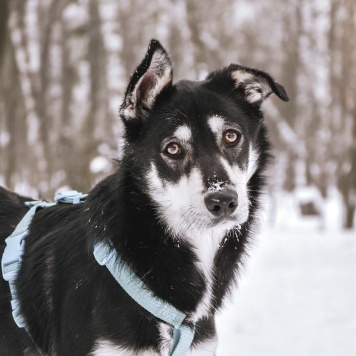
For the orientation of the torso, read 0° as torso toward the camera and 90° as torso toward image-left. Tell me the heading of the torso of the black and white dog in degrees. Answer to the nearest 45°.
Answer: approximately 315°
